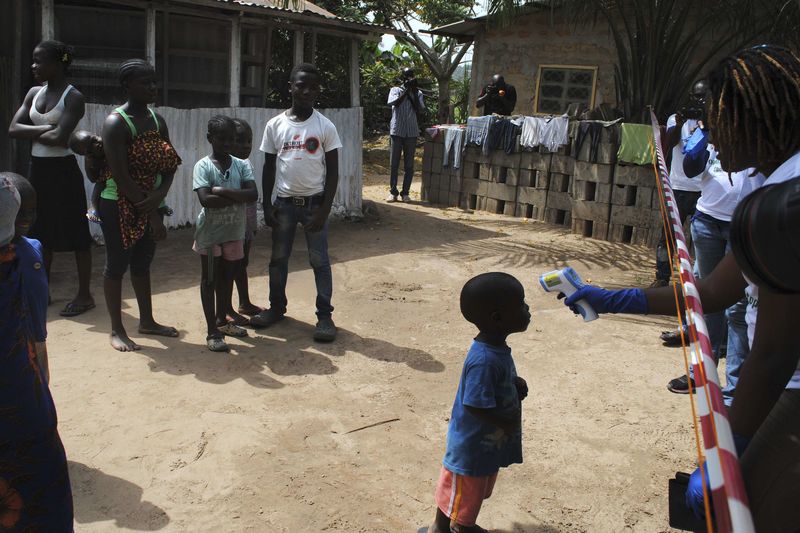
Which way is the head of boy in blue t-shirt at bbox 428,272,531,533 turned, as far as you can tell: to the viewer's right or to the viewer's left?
to the viewer's right

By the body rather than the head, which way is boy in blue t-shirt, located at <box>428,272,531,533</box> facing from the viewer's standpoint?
to the viewer's right

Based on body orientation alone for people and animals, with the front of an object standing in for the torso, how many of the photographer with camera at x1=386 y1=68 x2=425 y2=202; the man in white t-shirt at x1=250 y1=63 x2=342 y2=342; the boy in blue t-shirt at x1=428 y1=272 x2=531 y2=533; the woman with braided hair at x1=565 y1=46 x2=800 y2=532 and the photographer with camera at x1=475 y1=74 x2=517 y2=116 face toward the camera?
3

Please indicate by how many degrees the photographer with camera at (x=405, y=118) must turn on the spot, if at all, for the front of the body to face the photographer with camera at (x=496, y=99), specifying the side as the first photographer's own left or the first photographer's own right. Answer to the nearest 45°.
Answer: approximately 90° to the first photographer's own left

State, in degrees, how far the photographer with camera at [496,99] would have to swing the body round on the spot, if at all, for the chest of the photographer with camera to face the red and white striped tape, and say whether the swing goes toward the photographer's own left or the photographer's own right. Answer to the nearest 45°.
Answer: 0° — they already face it

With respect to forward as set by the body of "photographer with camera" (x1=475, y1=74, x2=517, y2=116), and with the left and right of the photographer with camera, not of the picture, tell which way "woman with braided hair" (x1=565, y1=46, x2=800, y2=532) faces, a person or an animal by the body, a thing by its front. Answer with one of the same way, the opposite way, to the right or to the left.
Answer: to the right

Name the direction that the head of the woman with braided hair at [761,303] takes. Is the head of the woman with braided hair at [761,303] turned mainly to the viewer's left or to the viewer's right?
to the viewer's left

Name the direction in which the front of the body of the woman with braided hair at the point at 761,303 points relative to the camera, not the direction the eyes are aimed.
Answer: to the viewer's left

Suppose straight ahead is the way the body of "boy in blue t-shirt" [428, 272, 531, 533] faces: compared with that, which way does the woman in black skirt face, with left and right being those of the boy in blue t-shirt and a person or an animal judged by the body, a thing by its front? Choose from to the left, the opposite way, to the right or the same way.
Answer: to the right

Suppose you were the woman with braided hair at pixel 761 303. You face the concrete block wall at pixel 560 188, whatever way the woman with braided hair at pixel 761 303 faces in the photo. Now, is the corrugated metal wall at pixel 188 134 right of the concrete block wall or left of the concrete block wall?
left
